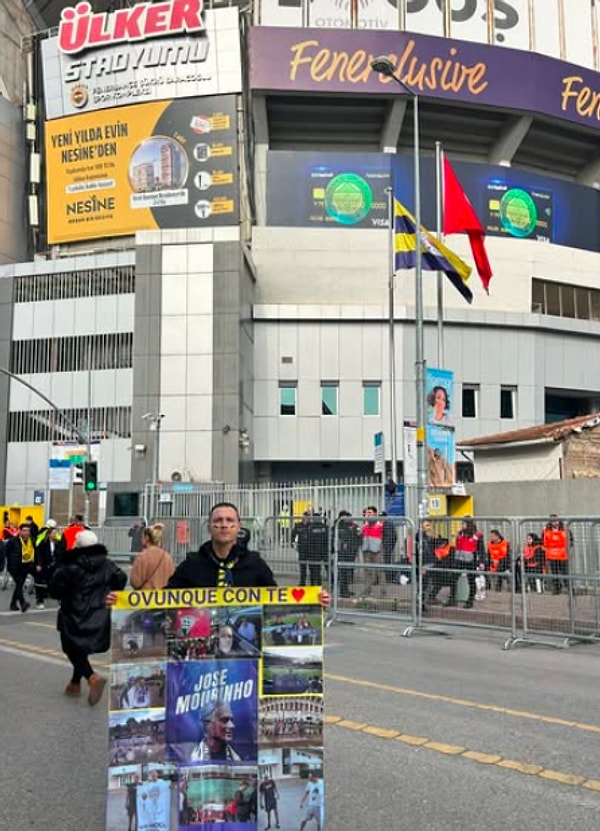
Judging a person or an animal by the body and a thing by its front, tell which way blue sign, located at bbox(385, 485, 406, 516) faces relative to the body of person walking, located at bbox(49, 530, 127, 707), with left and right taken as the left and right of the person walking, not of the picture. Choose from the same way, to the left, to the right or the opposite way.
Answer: the opposite way

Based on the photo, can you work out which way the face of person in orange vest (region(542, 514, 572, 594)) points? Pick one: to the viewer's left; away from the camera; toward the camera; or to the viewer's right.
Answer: toward the camera

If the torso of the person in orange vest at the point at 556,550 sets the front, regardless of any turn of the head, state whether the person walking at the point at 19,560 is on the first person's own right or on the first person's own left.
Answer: on the first person's own right

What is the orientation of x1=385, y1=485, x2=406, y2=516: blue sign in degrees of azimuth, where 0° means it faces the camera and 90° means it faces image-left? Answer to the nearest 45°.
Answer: approximately 0°

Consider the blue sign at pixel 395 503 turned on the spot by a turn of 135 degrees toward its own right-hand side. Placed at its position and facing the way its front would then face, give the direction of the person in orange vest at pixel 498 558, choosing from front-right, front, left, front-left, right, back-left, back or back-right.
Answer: back-right

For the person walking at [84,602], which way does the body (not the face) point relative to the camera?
away from the camera

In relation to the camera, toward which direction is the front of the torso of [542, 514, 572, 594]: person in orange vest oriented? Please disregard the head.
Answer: toward the camera

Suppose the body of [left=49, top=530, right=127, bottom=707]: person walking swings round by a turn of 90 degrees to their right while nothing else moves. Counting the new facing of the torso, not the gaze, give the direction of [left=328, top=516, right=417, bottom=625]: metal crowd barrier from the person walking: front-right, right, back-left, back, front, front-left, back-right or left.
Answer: front-left

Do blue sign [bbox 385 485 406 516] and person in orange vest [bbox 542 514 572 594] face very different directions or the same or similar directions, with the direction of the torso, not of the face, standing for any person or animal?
same or similar directions
